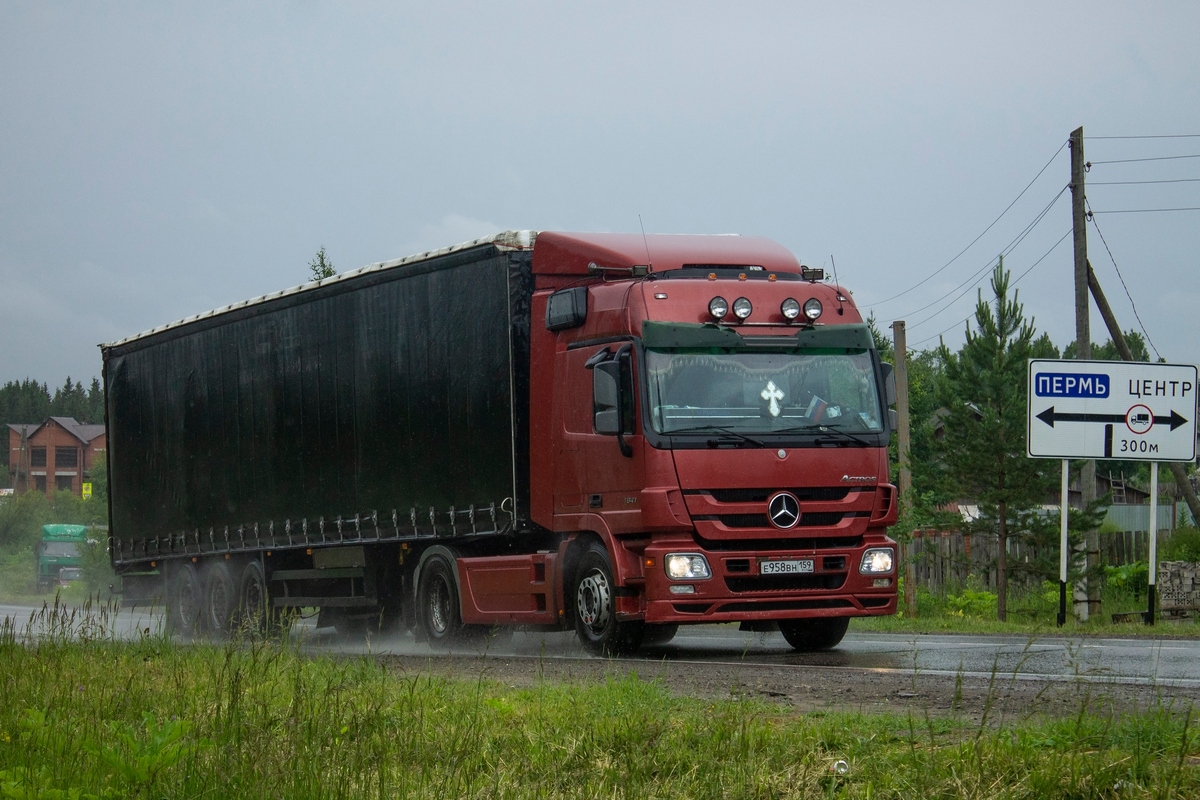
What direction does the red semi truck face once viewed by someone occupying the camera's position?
facing the viewer and to the right of the viewer

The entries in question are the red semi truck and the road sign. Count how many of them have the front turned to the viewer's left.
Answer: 0

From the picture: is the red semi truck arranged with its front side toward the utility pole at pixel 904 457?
no

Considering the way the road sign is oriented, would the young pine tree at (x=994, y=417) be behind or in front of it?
behind

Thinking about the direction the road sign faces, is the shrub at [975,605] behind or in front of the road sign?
behind

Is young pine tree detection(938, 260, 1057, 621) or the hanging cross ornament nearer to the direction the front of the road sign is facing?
the hanging cross ornament

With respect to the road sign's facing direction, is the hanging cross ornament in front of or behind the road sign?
in front

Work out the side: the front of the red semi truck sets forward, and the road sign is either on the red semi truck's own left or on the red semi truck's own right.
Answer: on the red semi truck's own left

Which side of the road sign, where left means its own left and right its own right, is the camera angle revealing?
front

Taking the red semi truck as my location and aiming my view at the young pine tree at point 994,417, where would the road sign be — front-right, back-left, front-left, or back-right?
front-right

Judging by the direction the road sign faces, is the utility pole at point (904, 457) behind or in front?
behind

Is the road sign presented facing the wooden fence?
no
